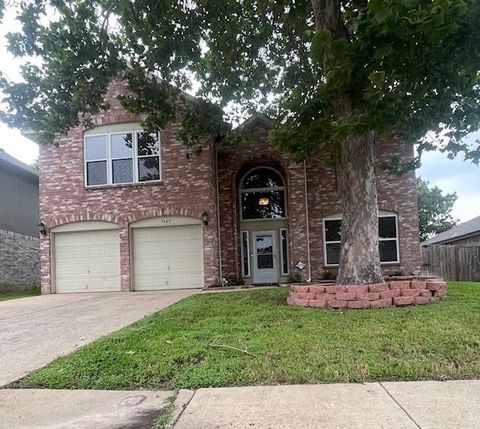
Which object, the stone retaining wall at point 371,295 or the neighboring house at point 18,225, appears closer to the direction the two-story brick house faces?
the stone retaining wall

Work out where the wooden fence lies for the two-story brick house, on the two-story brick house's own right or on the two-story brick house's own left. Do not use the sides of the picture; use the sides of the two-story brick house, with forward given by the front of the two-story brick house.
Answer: on the two-story brick house's own left

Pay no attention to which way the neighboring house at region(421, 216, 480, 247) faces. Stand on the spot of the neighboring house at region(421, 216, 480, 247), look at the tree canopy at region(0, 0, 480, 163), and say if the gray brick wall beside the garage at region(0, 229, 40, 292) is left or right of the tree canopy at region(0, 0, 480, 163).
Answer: right

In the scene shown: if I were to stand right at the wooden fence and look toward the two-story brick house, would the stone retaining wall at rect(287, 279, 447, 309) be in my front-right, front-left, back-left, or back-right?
front-left

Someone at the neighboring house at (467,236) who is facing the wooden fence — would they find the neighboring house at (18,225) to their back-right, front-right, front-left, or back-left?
front-right

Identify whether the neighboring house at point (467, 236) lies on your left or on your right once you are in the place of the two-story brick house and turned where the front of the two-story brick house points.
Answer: on your left

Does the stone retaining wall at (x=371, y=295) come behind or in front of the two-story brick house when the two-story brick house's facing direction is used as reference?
in front

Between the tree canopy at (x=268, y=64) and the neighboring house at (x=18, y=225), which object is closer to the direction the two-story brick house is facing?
the tree canopy

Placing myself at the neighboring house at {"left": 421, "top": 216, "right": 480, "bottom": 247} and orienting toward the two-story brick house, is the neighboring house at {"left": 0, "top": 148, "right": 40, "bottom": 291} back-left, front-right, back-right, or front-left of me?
front-right

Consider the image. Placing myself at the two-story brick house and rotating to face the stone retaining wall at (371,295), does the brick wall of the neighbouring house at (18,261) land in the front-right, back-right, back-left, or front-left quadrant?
back-right

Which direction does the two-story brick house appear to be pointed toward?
toward the camera

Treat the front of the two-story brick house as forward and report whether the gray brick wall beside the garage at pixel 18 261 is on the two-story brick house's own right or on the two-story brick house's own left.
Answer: on the two-story brick house's own right

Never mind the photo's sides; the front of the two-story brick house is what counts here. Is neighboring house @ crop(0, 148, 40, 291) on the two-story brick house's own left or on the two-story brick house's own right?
on the two-story brick house's own right
